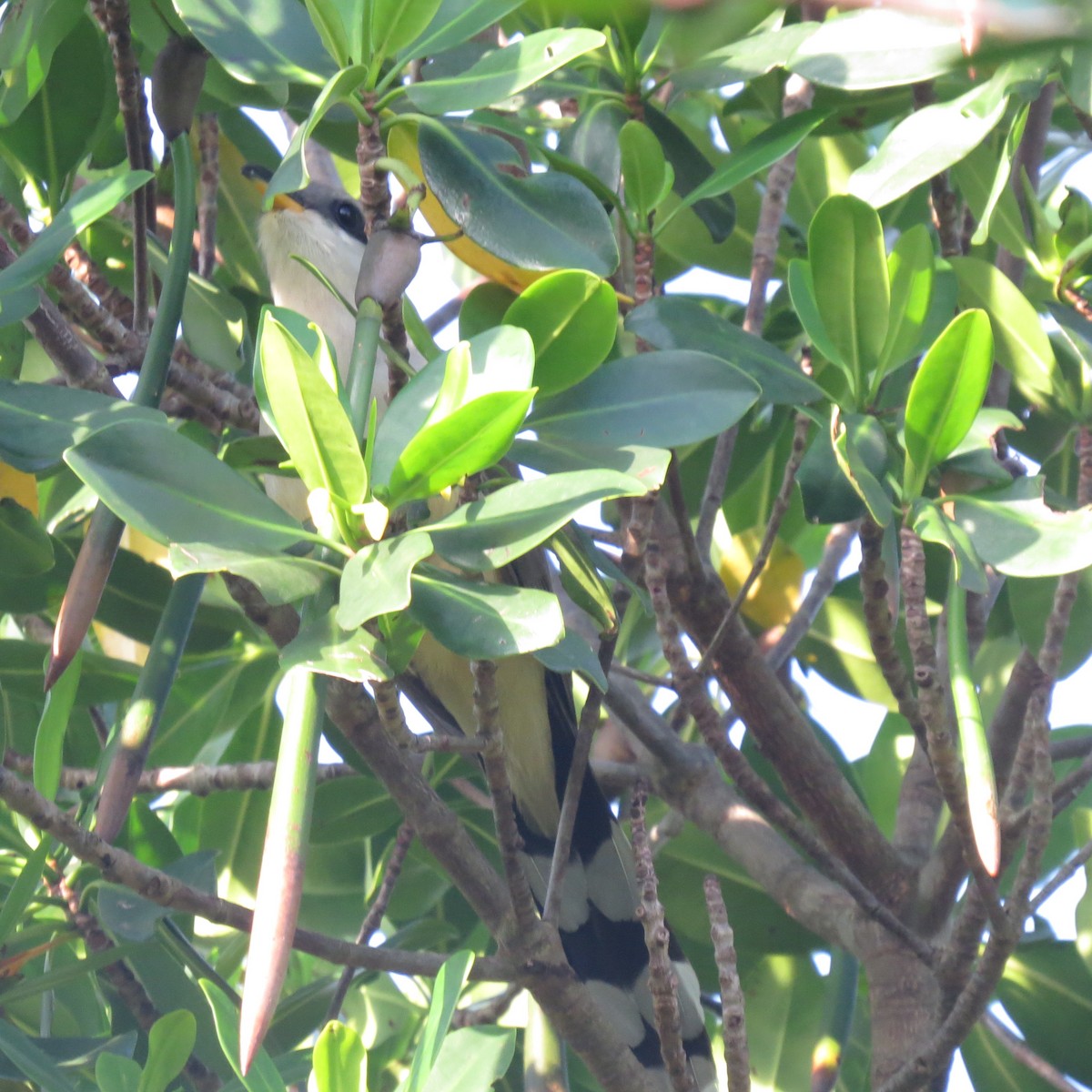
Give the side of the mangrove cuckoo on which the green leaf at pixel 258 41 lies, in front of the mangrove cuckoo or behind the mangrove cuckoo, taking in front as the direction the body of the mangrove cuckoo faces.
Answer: in front

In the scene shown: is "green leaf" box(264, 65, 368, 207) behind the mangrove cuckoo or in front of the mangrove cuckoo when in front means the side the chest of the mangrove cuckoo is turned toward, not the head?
in front

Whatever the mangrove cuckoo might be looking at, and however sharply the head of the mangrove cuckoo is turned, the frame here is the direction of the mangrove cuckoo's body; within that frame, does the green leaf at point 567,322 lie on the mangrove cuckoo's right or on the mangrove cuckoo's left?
on the mangrove cuckoo's left

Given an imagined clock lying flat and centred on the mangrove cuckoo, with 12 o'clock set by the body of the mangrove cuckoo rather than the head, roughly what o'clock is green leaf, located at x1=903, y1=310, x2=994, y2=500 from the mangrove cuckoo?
The green leaf is roughly at 7 o'clock from the mangrove cuckoo.

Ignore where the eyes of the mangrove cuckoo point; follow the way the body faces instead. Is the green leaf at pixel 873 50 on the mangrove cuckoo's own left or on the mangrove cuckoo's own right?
on the mangrove cuckoo's own left

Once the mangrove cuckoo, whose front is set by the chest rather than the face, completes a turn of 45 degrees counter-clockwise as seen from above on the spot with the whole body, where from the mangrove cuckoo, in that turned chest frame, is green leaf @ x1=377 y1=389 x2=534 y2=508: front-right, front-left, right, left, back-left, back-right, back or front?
front

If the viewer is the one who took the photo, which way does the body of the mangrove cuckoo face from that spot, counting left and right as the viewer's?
facing the viewer and to the left of the viewer
